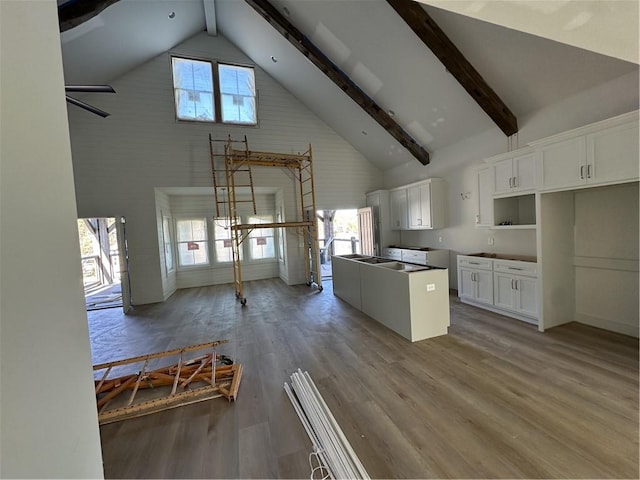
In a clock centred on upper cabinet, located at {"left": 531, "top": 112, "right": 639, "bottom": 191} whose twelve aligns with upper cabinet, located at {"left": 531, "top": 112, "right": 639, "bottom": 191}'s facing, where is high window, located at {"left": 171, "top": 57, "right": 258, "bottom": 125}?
The high window is roughly at 1 o'clock from the upper cabinet.

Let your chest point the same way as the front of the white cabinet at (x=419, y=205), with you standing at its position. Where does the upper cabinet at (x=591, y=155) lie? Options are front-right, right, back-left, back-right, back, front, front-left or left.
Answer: left

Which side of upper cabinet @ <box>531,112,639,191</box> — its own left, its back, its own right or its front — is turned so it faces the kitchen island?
front

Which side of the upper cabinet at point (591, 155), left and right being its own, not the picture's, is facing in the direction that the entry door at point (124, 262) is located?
front

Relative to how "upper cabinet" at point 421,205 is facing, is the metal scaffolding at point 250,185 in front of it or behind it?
in front

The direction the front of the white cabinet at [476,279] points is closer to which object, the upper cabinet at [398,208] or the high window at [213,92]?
the high window

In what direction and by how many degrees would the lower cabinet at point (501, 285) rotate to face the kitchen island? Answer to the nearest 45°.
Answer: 0° — it already faces it

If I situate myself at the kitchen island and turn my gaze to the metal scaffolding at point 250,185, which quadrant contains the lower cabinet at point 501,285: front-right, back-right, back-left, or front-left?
back-right

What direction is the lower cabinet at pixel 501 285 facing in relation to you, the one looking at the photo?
facing the viewer and to the left of the viewer

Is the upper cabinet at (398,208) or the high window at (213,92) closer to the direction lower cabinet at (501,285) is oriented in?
the high window

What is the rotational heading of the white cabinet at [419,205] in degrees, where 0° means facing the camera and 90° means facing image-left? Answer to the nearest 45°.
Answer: approximately 45°

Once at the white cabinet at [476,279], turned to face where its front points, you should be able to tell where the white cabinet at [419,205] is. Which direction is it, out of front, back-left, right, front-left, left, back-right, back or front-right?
right

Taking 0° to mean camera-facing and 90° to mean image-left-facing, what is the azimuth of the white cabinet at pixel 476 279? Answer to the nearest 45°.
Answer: approximately 45°

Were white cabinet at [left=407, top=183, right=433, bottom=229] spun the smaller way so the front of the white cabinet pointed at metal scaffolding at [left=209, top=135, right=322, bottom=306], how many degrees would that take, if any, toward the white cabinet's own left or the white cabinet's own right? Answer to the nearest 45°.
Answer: approximately 45° to the white cabinet's own right

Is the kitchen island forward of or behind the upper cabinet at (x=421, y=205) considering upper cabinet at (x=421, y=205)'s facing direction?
forward
